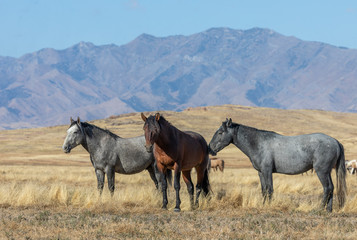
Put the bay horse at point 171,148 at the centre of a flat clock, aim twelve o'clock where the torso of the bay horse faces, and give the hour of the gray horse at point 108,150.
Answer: The gray horse is roughly at 3 o'clock from the bay horse.

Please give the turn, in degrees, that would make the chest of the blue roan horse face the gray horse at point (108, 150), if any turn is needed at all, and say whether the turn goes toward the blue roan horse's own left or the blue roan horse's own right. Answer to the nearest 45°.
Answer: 0° — it already faces it

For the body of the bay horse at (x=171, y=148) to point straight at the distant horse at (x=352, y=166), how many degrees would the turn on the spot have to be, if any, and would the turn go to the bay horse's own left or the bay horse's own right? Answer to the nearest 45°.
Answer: approximately 180°

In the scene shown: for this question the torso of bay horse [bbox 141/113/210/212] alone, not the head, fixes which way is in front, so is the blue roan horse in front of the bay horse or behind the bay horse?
behind

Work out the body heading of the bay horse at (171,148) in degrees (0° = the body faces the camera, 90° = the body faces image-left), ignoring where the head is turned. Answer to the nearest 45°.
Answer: approximately 45°

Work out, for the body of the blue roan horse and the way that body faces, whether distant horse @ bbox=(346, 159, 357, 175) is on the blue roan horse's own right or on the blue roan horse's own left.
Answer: on the blue roan horse's own right

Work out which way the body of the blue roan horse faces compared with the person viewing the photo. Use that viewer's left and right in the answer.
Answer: facing to the left of the viewer

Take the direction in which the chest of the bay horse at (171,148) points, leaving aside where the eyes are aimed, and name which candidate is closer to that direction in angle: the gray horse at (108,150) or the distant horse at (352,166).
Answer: the gray horse
